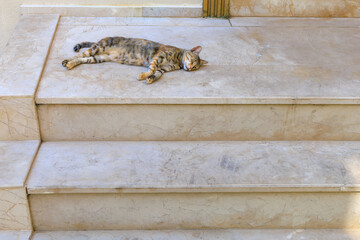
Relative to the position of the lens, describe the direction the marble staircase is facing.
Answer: facing the viewer
